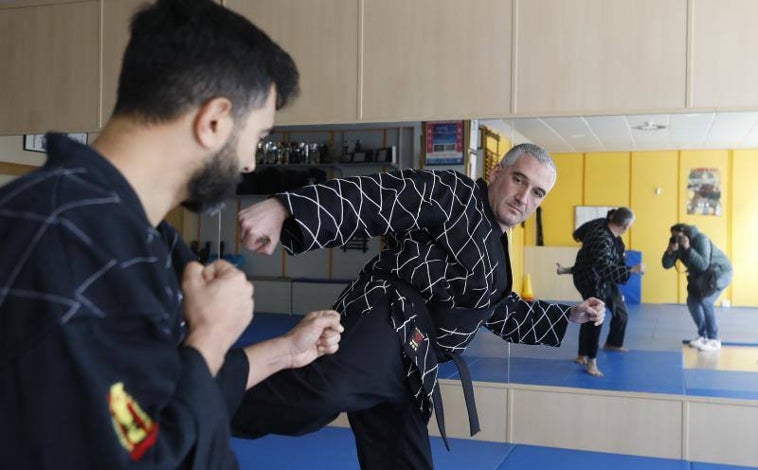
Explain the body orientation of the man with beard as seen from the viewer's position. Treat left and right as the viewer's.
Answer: facing away from the viewer and to the right of the viewer

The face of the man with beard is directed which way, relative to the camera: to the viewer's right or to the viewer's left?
to the viewer's right
